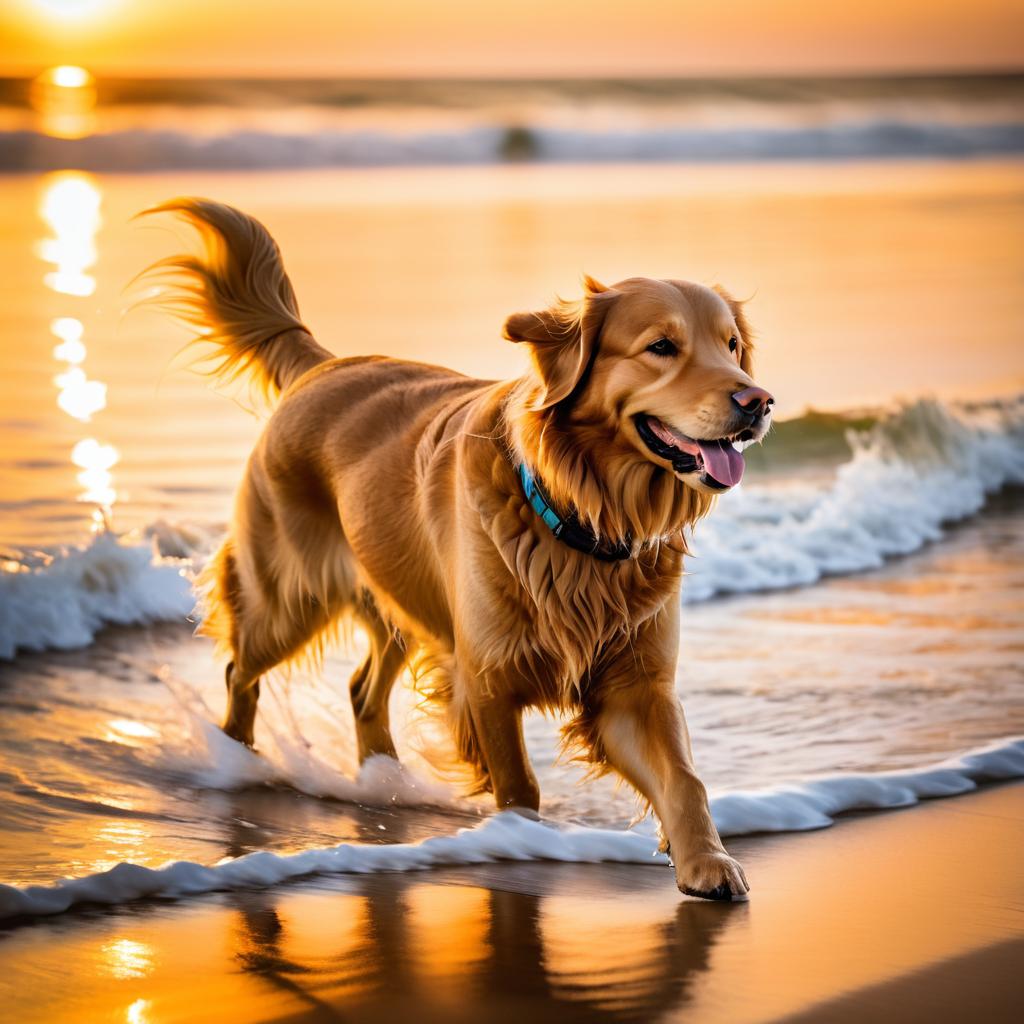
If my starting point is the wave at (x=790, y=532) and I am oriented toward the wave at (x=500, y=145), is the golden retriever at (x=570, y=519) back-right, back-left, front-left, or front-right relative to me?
back-left

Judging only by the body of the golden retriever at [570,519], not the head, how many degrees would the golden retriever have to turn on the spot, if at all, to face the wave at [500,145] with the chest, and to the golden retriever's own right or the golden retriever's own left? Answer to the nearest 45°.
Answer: approximately 135° to the golden retriever's own left

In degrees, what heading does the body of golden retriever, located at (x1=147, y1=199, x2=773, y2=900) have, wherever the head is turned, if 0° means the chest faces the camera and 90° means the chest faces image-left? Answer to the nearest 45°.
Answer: approximately 315°

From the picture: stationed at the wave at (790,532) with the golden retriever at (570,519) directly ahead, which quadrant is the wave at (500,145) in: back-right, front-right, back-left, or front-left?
back-right
